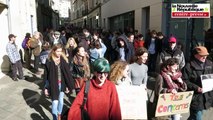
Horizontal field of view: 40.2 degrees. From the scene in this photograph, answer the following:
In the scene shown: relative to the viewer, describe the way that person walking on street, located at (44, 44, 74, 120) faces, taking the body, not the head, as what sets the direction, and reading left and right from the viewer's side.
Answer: facing the viewer

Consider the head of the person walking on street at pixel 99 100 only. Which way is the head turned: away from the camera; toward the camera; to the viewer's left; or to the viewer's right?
toward the camera

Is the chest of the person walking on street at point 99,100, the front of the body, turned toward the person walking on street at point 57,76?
no

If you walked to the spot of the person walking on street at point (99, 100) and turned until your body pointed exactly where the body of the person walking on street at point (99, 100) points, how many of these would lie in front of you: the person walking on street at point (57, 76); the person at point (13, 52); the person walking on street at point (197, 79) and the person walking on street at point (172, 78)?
0

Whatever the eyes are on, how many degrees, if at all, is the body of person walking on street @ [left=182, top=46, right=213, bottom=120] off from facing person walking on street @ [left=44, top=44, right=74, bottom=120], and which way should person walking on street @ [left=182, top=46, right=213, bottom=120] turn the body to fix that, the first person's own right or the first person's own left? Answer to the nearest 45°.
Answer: approximately 135° to the first person's own right

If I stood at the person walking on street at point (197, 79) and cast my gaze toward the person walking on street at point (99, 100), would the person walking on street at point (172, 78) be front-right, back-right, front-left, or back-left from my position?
front-right

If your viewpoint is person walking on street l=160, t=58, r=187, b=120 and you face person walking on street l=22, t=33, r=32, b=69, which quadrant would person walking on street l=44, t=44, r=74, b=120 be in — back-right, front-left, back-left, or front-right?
front-left

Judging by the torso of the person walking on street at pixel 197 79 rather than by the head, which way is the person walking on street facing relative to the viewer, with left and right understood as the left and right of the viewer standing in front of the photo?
facing the viewer and to the right of the viewer

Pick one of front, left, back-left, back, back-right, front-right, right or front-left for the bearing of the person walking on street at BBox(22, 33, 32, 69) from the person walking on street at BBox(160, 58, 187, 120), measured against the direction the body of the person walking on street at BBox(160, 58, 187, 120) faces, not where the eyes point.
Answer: back

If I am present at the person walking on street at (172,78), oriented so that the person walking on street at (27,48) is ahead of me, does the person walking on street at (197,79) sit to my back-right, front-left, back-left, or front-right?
back-right
